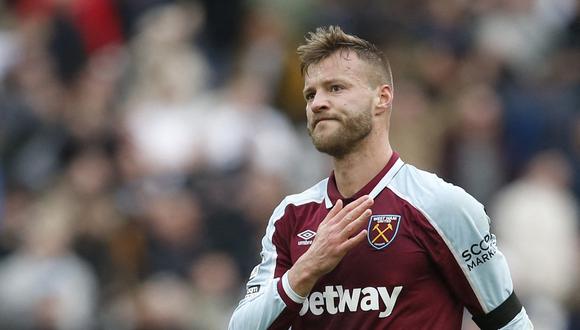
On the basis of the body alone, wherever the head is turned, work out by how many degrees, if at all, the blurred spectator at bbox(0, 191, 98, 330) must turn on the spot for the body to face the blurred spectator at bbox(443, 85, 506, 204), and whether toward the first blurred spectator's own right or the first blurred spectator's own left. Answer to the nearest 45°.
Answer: approximately 90° to the first blurred spectator's own left

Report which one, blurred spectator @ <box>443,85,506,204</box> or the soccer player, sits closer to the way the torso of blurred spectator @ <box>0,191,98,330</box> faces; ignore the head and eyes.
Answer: the soccer player

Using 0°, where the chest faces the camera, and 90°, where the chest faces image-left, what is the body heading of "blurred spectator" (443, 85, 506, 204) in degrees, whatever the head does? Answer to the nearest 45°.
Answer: approximately 0°

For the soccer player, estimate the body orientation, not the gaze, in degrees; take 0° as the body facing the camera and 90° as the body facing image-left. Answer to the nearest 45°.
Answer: approximately 45°

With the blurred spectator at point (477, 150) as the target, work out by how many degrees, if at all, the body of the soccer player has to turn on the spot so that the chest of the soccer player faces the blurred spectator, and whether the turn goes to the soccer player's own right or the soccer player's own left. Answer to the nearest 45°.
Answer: approximately 135° to the soccer player's own right

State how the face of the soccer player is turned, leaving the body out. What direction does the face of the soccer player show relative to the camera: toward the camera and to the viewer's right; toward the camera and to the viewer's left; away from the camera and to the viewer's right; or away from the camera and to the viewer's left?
toward the camera and to the viewer's left

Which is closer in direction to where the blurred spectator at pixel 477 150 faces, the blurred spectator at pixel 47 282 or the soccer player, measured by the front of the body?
the soccer player

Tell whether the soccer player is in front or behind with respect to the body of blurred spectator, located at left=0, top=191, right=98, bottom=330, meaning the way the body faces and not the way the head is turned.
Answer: in front

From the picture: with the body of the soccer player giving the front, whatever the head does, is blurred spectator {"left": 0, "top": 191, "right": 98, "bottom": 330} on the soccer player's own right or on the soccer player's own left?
on the soccer player's own right
